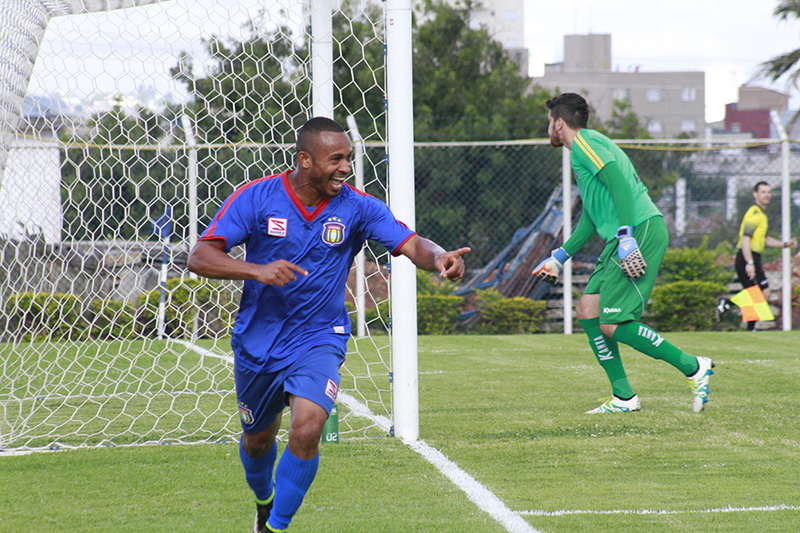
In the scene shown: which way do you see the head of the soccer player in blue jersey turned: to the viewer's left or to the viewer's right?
to the viewer's right

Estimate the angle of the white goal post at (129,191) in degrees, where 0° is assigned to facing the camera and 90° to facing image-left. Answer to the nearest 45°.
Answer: approximately 270°

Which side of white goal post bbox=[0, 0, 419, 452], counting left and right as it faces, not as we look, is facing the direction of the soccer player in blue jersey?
right

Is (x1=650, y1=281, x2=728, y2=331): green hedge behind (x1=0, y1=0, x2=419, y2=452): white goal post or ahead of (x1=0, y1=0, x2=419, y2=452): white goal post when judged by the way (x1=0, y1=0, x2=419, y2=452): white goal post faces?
ahead

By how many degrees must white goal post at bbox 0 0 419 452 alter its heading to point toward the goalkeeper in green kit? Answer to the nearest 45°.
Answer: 0° — it already faces them
